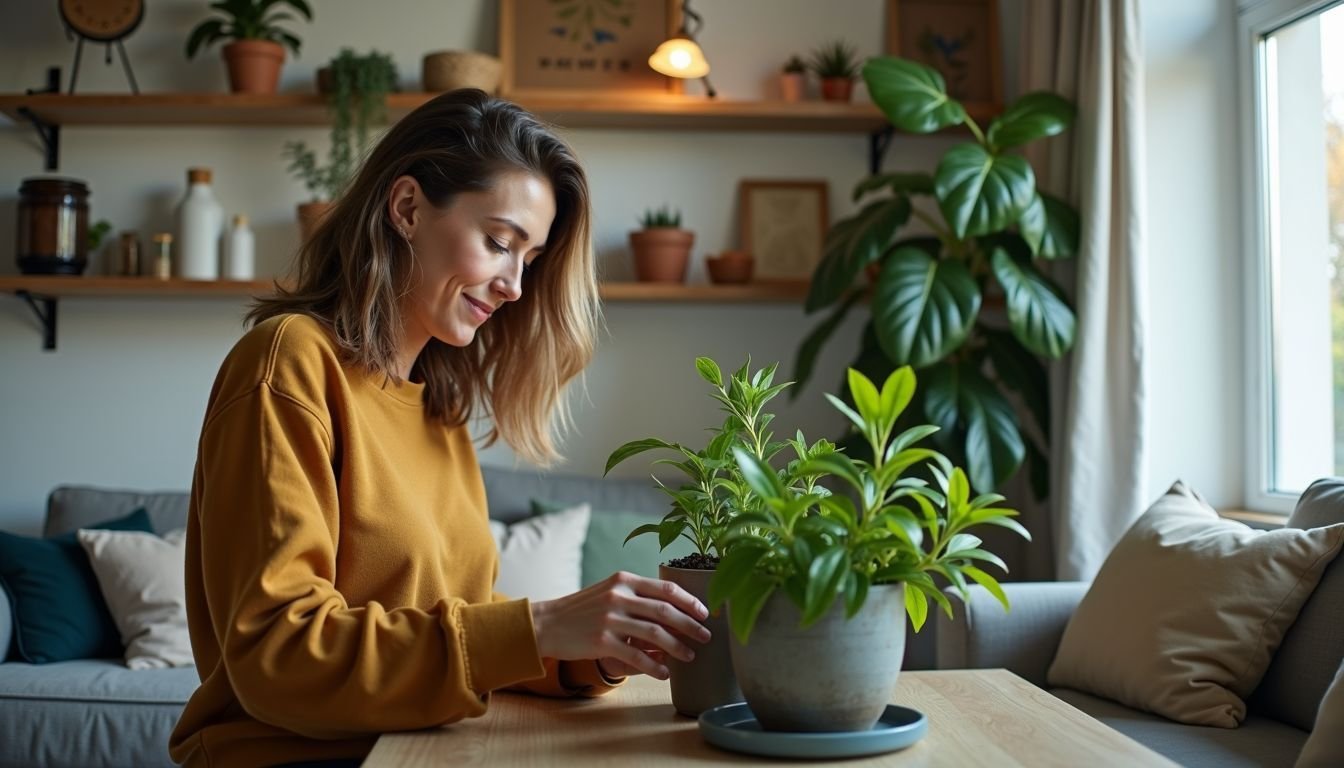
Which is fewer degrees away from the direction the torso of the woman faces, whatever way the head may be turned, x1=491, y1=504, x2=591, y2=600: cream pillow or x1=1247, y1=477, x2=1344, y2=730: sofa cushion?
the sofa cushion

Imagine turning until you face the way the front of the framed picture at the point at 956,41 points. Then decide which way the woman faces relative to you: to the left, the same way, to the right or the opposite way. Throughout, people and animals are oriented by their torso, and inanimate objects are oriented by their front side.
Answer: to the left

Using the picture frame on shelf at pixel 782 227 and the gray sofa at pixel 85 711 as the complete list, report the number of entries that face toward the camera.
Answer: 2

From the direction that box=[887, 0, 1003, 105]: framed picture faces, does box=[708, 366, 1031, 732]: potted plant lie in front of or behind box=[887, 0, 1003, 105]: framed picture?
in front

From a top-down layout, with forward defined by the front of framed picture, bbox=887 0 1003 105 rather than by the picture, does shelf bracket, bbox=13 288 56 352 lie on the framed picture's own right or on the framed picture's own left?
on the framed picture's own right

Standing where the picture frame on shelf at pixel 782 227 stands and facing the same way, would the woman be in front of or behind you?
in front

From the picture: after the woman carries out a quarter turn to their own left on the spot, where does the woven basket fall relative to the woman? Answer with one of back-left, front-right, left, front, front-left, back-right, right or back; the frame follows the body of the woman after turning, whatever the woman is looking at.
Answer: front-left

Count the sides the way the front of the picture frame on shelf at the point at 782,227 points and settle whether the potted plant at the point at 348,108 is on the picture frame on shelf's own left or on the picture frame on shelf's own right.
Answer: on the picture frame on shelf's own right

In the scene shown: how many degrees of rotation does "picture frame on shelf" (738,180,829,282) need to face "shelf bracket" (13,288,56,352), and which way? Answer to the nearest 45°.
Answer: approximately 90° to its right
